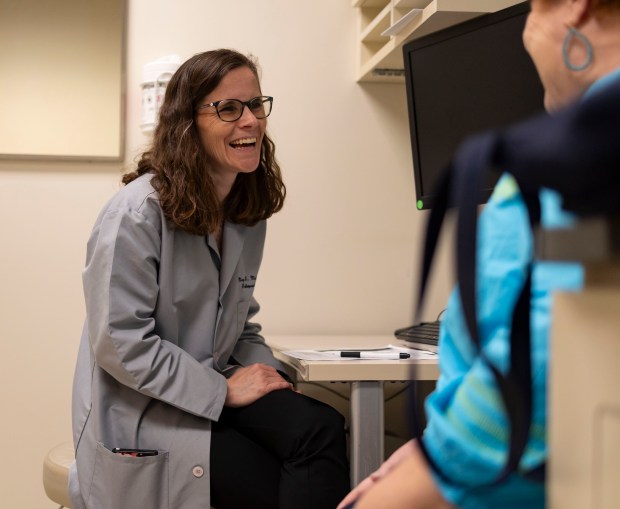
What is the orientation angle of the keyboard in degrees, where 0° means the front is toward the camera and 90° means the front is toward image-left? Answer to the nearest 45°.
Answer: approximately 45°

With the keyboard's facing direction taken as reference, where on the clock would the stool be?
The stool is roughly at 1 o'clock from the keyboard.
